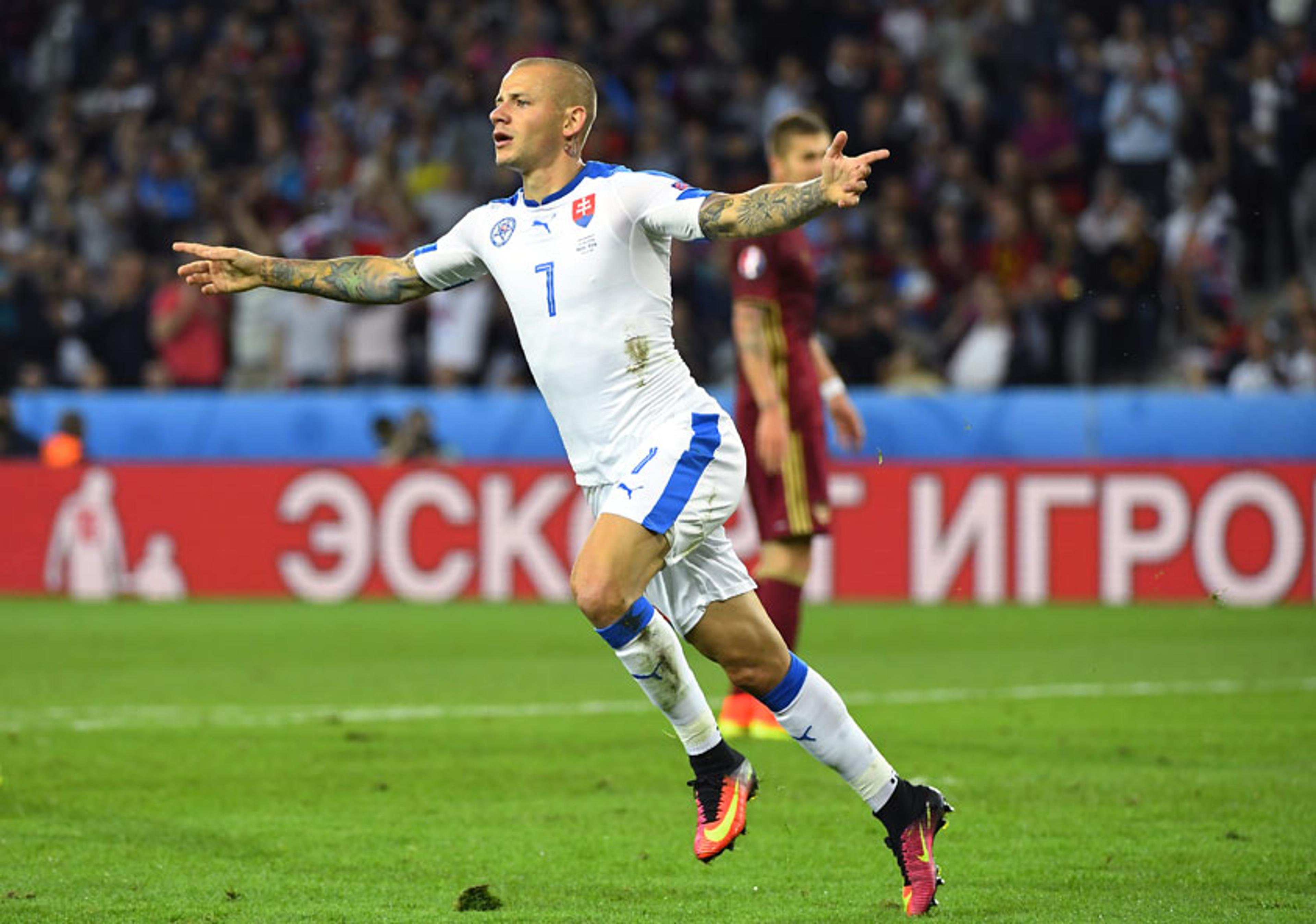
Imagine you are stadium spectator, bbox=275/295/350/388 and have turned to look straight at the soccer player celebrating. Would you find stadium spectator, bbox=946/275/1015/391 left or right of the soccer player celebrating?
left

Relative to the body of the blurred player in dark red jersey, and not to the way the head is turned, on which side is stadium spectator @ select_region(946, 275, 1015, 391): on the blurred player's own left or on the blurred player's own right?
on the blurred player's own left

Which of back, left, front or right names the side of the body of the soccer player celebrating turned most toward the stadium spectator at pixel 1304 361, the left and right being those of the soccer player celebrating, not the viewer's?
back

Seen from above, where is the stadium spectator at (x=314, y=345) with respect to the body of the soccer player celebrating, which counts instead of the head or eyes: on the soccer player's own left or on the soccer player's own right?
on the soccer player's own right

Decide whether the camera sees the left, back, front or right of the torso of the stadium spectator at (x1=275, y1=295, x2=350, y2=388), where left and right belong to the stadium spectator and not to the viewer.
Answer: front

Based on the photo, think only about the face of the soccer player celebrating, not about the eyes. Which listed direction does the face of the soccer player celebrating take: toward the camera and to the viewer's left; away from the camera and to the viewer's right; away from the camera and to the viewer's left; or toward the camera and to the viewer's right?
toward the camera and to the viewer's left

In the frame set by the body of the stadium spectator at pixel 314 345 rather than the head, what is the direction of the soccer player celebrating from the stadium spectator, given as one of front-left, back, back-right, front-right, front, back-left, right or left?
front

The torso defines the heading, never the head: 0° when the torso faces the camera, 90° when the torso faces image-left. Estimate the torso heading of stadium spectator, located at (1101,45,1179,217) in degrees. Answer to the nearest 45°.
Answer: approximately 0°

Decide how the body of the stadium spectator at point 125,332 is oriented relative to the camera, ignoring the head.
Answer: toward the camera

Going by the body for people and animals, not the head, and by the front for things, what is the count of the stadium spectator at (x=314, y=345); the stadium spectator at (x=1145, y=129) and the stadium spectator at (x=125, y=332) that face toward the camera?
3
